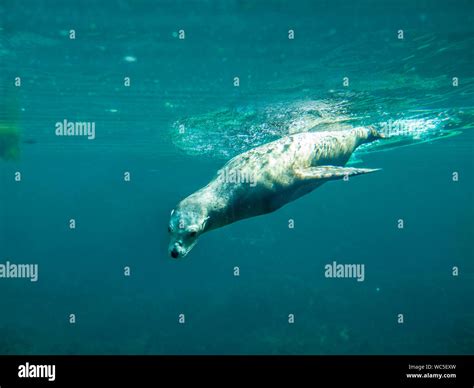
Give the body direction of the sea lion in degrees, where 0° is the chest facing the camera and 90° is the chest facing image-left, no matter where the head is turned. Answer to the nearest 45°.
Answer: approximately 45°
